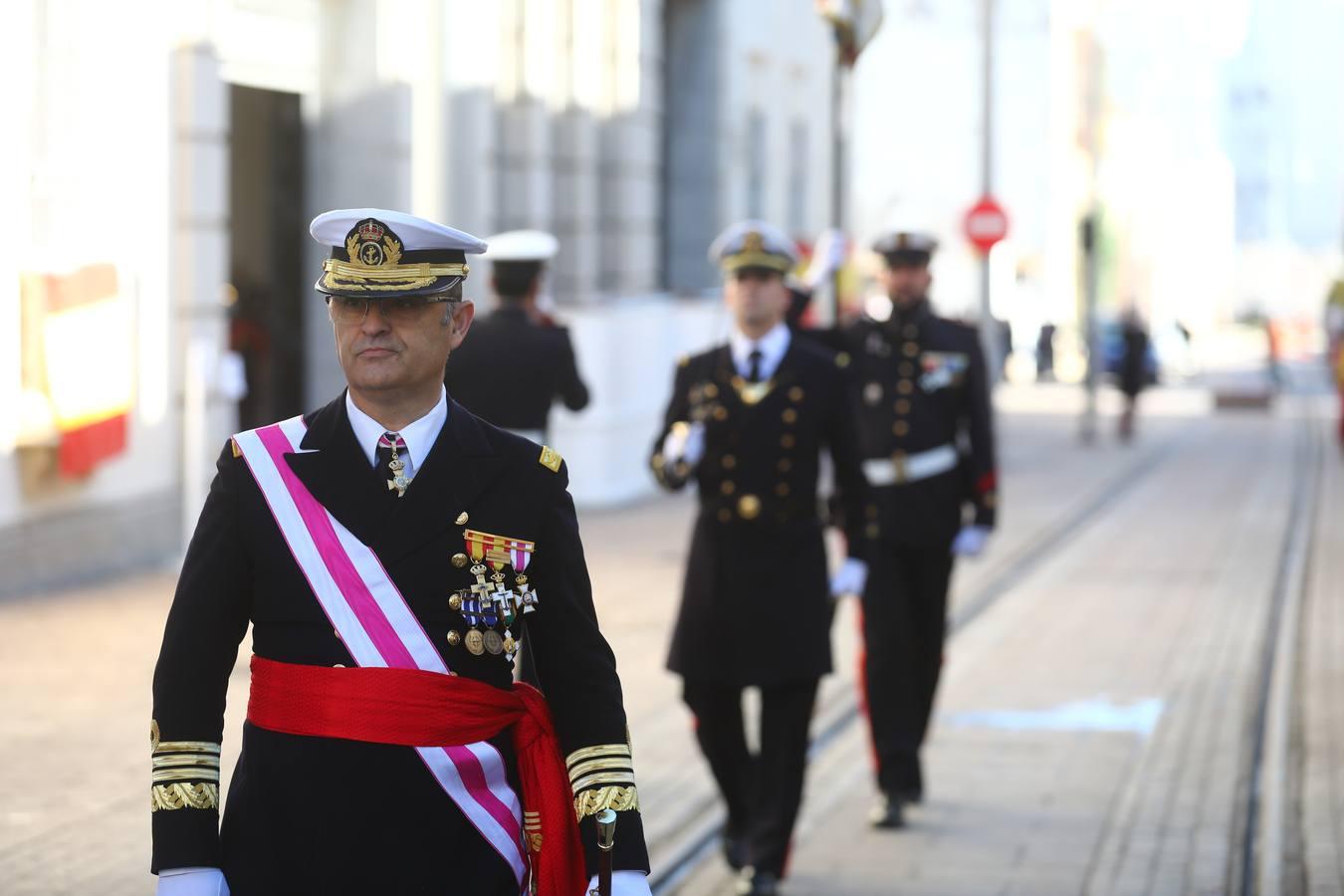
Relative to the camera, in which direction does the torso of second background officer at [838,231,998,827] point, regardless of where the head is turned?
toward the camera

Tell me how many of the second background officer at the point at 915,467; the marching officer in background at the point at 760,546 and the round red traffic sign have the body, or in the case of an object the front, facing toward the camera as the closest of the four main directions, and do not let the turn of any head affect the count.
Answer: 3

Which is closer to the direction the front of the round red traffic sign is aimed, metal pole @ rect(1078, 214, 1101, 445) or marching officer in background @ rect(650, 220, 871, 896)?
the marching officer in background

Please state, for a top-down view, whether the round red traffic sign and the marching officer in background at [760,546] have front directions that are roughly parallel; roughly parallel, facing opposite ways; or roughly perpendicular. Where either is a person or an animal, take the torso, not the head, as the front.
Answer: roughly parallel

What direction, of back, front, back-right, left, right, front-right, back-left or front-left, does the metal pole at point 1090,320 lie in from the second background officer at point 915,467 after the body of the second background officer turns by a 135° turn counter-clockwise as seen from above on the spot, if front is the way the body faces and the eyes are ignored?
front-left

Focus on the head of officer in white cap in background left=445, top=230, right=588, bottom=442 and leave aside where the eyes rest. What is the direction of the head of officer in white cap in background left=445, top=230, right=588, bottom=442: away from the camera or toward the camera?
away from the camera

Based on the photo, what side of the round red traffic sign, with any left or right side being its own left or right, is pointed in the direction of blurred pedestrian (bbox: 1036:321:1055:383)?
back

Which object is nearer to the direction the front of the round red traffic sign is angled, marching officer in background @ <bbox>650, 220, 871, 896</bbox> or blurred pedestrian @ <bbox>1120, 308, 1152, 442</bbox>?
the marching officer in background

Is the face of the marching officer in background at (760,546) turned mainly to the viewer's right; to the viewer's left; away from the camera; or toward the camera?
toward the camera

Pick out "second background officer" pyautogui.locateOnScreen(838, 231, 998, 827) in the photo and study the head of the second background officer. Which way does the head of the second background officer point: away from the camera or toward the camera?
toward the camera

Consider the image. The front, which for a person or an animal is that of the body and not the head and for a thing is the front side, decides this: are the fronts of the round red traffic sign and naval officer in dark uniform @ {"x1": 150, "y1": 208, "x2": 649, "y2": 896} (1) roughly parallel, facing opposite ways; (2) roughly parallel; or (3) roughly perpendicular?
roughly parallel

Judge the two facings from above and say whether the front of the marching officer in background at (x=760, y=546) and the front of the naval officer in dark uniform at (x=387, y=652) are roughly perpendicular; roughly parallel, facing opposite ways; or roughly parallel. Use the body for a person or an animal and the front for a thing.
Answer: roughly parallel

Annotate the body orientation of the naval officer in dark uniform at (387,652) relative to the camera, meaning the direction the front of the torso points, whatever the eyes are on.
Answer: toward the camera

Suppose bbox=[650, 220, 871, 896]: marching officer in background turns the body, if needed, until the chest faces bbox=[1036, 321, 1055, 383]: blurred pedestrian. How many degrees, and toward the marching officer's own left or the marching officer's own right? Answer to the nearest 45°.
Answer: approximately 180°

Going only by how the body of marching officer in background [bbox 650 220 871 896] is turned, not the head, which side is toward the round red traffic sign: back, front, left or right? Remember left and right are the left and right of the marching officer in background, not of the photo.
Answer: back

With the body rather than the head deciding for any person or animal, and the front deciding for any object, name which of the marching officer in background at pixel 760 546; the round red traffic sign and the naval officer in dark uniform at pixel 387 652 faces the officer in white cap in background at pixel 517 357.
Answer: the round red traffic sign

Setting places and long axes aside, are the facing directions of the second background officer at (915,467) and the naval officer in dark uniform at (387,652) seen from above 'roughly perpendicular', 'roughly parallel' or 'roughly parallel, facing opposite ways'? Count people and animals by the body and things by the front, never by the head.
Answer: roughly parallel
